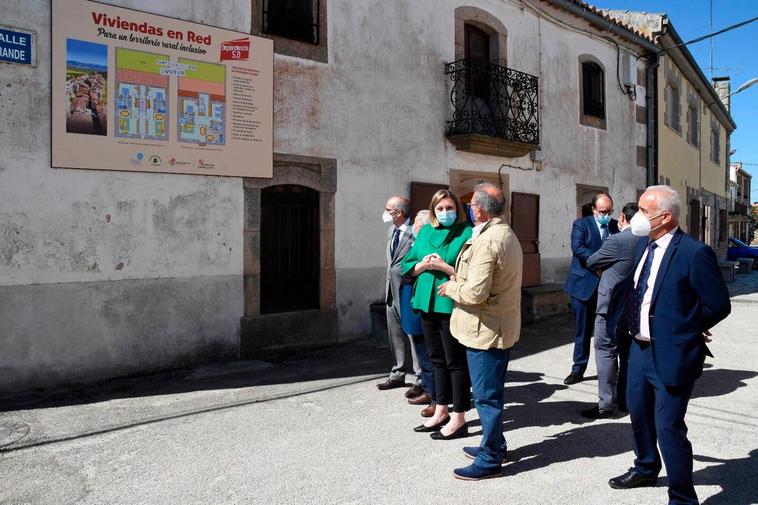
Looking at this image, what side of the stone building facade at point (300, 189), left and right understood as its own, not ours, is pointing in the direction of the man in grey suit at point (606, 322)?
front

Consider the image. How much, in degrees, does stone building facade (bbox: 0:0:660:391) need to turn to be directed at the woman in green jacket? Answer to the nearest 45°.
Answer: approximately 45° to its right

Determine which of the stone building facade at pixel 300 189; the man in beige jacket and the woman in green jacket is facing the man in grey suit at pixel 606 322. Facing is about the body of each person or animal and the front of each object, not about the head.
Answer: the stone building facade

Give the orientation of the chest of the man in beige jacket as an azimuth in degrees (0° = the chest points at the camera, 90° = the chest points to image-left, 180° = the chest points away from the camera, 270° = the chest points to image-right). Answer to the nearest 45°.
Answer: approximately 90°

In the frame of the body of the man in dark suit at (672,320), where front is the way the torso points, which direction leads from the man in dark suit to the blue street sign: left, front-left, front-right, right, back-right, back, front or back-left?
front-right

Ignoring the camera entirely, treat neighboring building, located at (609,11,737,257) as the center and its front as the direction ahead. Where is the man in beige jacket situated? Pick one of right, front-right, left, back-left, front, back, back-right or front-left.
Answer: front-right

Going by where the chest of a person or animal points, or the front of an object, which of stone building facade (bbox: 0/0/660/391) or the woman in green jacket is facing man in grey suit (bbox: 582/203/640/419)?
the stone building facade

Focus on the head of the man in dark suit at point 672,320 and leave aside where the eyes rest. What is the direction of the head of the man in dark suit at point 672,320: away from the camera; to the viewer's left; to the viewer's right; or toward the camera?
to the viewer's left

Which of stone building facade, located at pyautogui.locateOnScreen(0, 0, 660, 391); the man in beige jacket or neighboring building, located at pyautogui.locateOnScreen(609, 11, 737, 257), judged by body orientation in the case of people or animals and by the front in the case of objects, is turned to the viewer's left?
the man in beige jacket

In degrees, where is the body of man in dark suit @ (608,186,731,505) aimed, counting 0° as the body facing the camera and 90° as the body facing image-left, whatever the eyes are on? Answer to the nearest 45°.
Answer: approximately 45°

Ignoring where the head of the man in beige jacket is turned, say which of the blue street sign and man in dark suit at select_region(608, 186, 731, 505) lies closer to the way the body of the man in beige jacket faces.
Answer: the blue street sign

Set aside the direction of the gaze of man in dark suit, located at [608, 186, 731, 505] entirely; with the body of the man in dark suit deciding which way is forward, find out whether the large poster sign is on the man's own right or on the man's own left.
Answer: on the man's own right

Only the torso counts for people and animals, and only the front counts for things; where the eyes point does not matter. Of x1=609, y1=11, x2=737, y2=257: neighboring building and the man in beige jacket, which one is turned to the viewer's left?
the man in beige jacket

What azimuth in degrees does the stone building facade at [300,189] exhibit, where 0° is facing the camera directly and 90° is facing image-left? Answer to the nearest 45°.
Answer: approximately 315°
